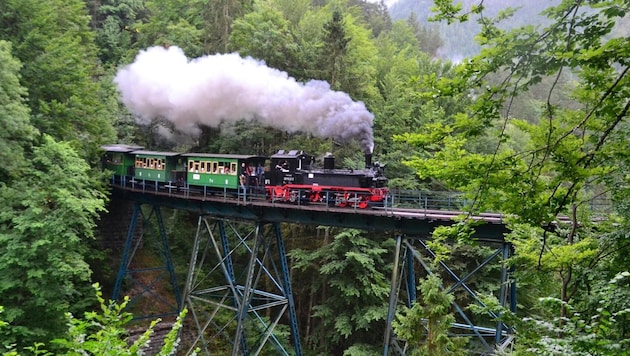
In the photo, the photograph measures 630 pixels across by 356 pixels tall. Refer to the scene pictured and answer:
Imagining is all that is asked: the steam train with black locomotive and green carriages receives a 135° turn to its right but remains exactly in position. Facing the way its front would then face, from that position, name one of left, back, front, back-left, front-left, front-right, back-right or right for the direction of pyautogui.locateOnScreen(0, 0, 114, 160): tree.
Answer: front

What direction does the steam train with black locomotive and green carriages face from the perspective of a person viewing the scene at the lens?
facing the viewer and to the right of the viewer

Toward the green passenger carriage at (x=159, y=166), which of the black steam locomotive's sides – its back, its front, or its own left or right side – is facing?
back
